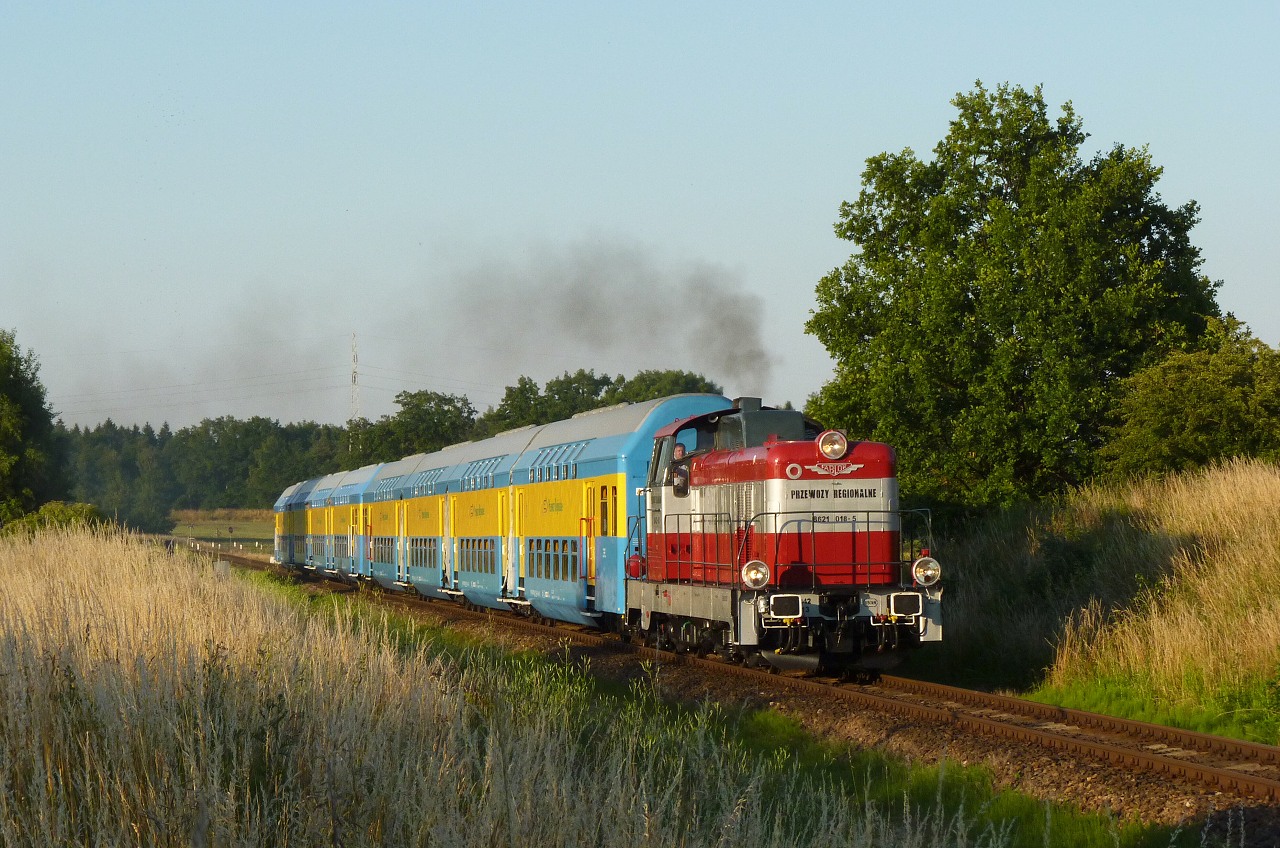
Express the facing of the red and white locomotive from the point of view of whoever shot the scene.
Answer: facing the viewer and to the right of the viewer

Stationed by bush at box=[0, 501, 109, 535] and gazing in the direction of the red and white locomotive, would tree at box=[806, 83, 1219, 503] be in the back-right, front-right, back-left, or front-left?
front-left

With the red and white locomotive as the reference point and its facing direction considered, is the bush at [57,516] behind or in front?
behind

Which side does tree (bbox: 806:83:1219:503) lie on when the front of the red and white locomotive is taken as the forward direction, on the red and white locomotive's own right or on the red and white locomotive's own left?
on the red and white locomotive's own left

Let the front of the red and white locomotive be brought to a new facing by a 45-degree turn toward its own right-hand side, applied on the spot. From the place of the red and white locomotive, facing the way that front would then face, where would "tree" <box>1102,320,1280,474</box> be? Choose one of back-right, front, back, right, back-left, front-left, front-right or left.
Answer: back-left
